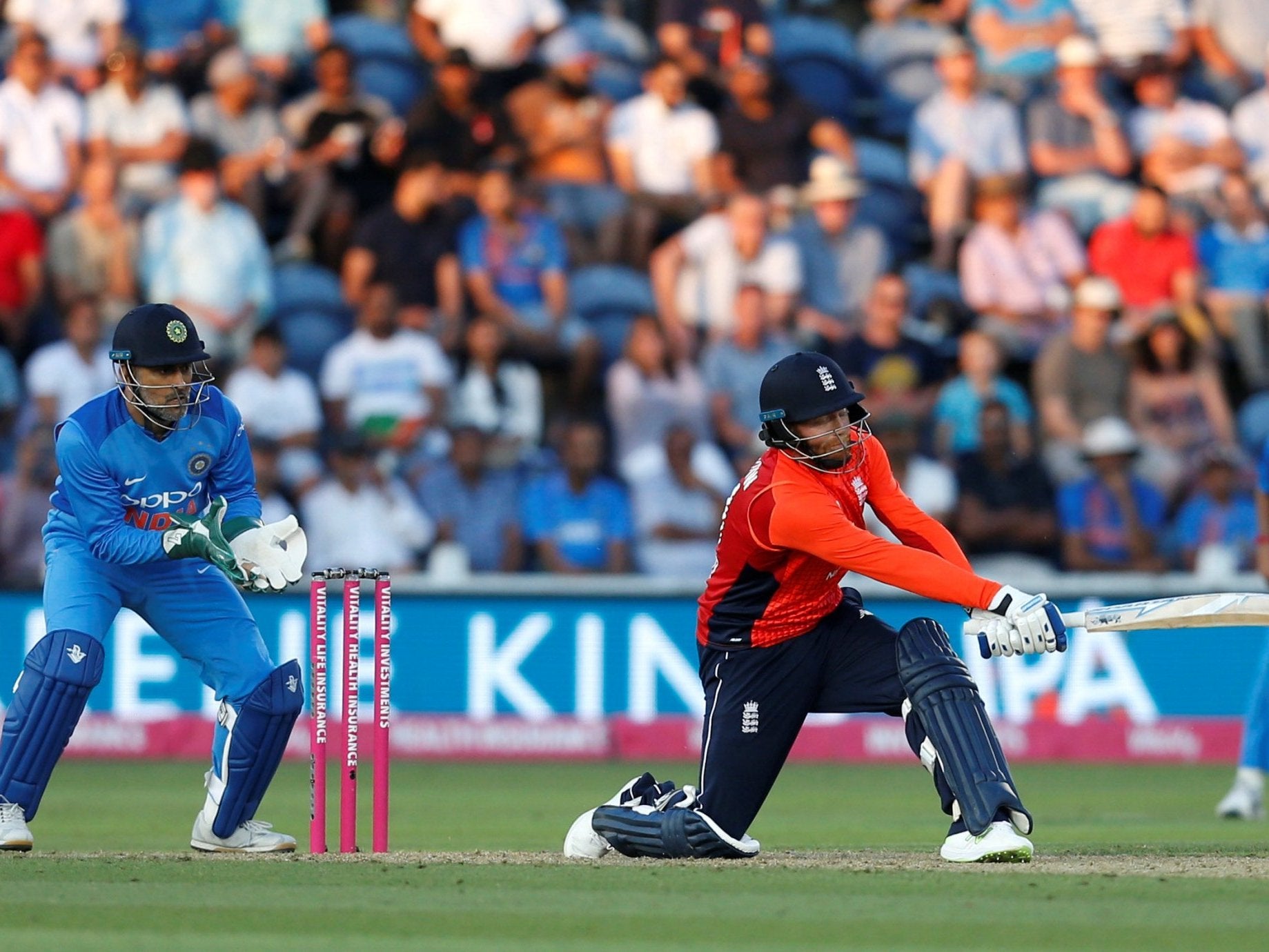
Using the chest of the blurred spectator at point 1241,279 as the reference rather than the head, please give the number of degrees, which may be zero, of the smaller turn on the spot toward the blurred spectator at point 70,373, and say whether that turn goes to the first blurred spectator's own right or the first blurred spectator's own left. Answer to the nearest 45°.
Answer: approximately 45° to the first blurred spectator's own right

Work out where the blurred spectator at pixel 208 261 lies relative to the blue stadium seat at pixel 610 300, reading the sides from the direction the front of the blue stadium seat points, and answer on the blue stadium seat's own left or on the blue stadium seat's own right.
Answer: on the blue stadium seat's own right

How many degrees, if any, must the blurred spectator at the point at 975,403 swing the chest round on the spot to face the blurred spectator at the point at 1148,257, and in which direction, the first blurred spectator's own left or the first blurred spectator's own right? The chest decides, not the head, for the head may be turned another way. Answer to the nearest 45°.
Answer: approximately 135° to the first blurred spectator's own left

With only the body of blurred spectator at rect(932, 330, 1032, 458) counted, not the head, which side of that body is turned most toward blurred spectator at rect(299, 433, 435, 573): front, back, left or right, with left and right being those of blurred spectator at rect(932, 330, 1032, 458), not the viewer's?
right

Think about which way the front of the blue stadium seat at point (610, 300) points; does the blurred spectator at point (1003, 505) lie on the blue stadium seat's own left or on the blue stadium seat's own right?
on the blue stadium seat's own left

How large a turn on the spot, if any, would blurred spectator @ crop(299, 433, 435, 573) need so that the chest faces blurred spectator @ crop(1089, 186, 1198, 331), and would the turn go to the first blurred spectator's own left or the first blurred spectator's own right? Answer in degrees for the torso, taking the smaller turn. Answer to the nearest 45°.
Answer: approximately 90° to the first blurred spectator's own left

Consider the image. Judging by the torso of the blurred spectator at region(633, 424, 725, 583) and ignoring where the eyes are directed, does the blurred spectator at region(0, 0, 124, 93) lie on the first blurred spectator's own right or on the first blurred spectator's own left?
on the first blurred spectator's own right

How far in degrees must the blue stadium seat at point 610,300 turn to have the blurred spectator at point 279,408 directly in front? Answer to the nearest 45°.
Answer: approximately 90° to its right
